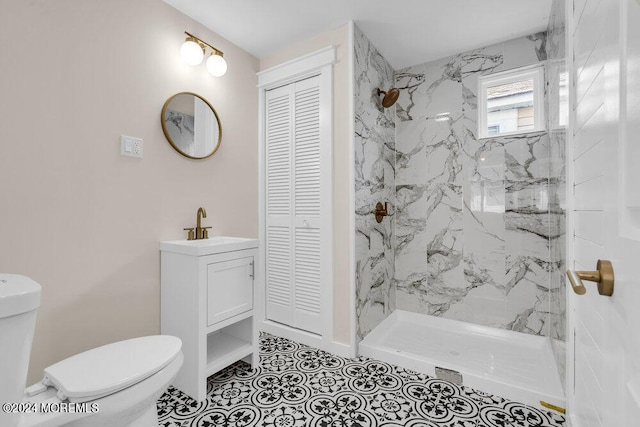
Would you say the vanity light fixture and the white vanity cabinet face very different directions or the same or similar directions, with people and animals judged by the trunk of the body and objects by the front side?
same or similar directions

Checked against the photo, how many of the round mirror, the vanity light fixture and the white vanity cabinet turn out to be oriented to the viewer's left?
0

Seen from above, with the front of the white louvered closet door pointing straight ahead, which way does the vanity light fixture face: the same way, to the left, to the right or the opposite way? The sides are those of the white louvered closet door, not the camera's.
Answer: to the left

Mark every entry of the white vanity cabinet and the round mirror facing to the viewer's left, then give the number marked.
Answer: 0

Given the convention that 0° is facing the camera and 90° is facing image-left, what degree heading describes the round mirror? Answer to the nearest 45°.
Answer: approximately 315°

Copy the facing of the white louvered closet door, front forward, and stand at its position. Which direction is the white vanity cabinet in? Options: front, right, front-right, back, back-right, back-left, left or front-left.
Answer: front

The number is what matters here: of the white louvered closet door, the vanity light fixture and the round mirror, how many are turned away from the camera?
0

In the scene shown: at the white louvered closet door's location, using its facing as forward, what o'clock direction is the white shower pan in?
The white shower pan is roughly at 8 o'clock from the white louvered closet door.

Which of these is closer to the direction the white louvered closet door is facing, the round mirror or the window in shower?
the round mirror

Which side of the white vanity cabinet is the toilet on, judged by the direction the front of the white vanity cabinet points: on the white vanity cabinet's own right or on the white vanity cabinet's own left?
on the white vanity cabinet's own right
